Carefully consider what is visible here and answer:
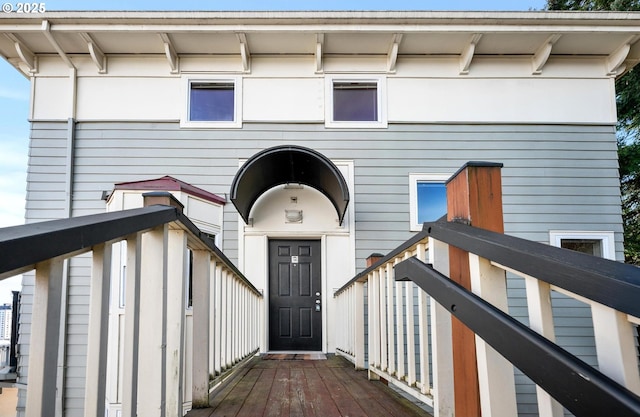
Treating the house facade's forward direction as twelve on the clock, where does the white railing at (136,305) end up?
The white railing is roughly at 12 o'clock from the house facade.

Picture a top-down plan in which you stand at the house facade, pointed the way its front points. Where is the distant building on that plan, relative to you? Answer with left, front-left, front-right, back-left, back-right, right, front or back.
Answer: right

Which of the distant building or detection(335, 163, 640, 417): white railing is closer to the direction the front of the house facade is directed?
the white railing

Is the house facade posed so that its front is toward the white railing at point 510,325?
yes

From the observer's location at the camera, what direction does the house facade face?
facing the viewer

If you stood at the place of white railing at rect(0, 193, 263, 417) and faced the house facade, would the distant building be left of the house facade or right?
left

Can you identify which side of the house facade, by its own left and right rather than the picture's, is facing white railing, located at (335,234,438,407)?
front
